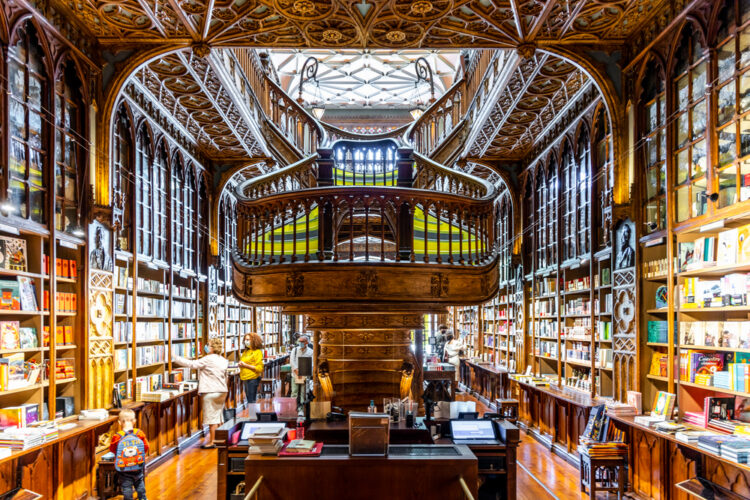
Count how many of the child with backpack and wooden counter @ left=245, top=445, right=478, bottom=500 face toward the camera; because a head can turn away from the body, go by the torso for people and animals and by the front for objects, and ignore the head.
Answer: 1

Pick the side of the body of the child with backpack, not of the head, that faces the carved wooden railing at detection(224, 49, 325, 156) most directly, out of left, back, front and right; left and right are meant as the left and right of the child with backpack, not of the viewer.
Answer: front

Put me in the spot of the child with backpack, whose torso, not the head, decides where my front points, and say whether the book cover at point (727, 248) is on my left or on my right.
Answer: on my right

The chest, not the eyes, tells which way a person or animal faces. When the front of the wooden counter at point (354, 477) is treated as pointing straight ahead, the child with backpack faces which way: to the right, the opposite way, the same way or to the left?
the opposite way

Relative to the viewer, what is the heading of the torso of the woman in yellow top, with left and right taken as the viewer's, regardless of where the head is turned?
facing the viewer and to the left of the viewer

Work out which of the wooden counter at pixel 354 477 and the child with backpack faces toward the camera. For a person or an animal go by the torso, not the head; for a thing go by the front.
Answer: the wooden counter

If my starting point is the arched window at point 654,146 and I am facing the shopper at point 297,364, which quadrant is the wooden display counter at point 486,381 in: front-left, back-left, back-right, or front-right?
front-right

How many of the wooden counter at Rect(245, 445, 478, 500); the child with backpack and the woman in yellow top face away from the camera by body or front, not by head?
1

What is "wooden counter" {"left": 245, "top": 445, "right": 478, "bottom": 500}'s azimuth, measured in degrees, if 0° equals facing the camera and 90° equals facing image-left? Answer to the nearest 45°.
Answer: approximately 0°

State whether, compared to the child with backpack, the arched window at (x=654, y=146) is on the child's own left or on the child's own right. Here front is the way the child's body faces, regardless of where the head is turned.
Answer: on the child's own right

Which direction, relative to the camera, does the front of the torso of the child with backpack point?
away from the camera
